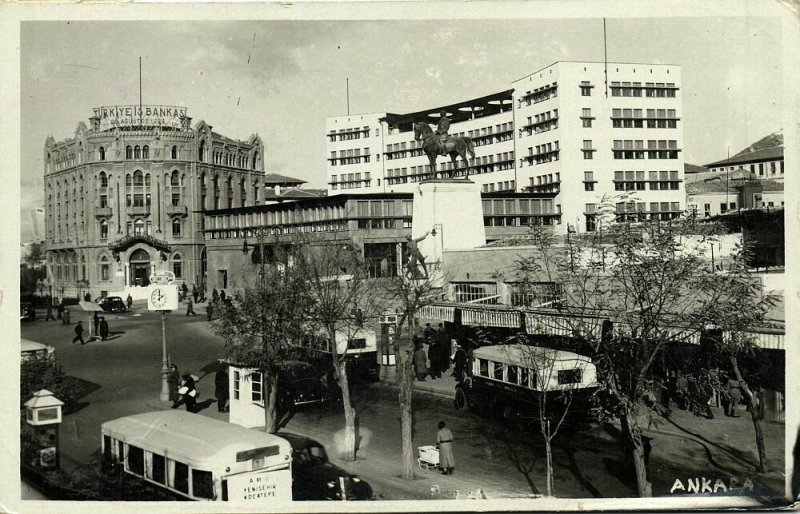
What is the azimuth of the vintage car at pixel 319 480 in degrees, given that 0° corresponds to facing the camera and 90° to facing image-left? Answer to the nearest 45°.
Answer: approximately 315°

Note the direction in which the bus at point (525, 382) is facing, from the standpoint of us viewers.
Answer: facing away from the viewer and to the left of the viewer

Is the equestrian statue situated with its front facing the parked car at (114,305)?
yes

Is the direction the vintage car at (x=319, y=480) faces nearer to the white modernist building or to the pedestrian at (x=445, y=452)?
the pedestrian

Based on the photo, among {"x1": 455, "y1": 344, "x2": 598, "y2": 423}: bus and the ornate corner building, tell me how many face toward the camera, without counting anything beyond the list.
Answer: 1

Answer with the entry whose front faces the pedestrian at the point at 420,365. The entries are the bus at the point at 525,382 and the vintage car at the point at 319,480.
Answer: the bus

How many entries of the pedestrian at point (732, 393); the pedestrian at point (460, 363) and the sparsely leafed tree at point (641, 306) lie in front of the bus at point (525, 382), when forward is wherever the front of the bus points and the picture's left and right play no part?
1

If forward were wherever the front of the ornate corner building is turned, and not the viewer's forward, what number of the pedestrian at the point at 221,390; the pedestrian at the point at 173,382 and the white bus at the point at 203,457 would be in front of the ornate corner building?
3

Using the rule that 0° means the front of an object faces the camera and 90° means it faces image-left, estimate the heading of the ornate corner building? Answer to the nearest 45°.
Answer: approximately 0°

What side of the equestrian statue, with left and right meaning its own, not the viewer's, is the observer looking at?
left

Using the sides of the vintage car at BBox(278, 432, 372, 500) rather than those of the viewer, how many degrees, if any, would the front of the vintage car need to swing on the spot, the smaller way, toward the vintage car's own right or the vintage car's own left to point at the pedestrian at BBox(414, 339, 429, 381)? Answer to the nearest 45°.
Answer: approximately 90° to the vintage car's own left

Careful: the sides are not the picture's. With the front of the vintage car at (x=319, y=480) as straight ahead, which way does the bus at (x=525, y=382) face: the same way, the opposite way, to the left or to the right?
the opposite way

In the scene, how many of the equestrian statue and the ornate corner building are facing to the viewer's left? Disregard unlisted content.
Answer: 1
